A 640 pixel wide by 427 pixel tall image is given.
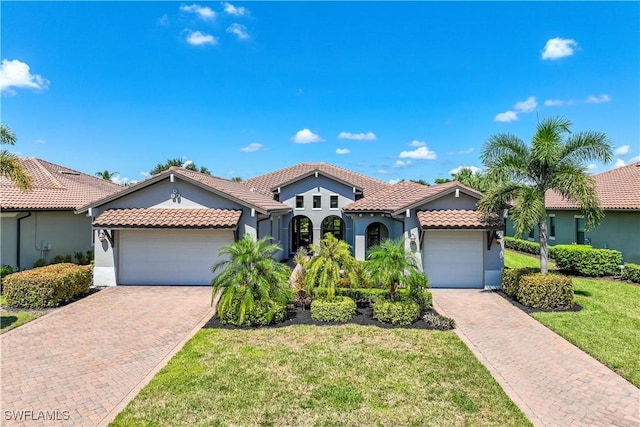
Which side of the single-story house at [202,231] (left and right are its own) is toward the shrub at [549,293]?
left

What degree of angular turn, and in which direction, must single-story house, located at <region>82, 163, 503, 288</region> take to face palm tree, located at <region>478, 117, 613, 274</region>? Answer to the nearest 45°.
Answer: approximately 90° to its left

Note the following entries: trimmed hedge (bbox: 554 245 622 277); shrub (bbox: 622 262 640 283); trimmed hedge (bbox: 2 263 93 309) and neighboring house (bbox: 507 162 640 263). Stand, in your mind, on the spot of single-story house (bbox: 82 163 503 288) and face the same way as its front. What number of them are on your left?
3

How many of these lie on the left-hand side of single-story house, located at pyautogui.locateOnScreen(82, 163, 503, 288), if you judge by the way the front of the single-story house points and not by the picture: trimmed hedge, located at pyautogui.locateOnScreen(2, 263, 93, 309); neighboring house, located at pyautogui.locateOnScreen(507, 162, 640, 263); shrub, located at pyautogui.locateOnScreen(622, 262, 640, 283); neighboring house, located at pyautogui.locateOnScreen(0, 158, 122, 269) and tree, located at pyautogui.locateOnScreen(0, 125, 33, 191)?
2

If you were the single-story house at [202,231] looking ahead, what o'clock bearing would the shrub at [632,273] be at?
The shrub is roughly at 9 o'clock from the single-story house.

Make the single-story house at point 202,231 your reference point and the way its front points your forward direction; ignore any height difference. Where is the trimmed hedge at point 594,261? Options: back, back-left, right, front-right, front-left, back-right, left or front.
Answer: left

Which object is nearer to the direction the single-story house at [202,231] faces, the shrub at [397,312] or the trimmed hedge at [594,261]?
the shrub

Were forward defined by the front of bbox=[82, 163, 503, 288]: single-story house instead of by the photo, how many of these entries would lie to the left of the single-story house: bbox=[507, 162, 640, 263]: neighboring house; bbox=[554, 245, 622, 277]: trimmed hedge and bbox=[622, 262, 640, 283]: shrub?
3

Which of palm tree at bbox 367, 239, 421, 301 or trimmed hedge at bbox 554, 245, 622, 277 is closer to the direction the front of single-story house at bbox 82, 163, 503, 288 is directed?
the palm tree

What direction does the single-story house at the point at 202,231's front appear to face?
toward the camera

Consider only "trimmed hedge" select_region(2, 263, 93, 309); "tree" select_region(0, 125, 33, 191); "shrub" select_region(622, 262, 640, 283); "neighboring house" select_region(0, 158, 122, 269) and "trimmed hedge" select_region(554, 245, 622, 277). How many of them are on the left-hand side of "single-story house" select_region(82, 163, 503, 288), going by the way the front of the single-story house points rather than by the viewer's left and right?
2

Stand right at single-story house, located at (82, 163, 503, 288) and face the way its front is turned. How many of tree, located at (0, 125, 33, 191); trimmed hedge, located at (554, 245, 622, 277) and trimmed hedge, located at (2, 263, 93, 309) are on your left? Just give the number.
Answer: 1
